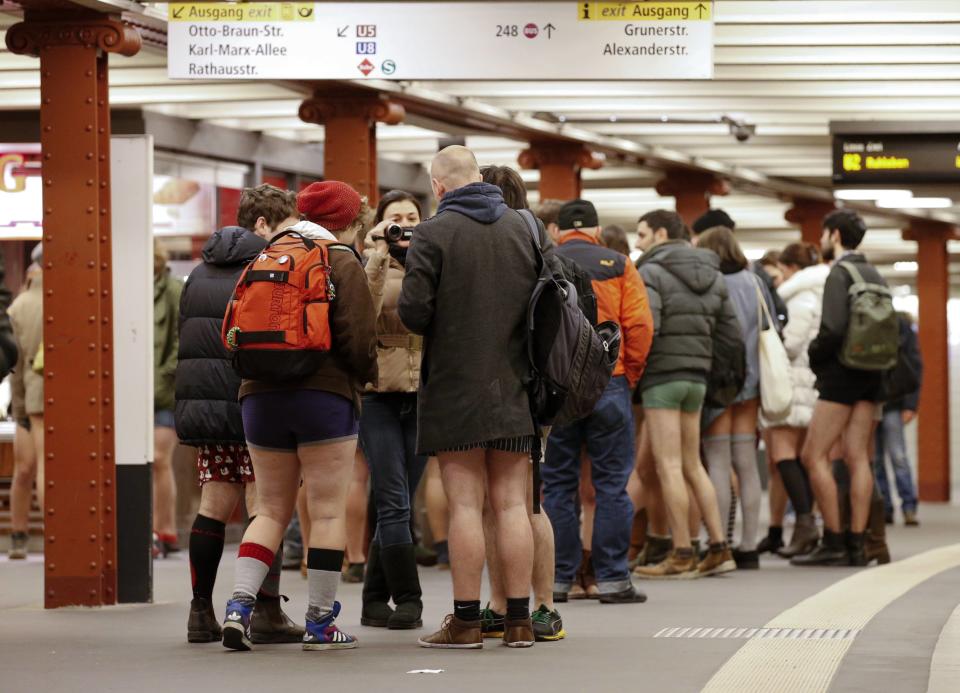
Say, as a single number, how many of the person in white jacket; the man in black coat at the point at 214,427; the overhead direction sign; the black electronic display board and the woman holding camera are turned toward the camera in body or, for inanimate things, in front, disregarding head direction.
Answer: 3

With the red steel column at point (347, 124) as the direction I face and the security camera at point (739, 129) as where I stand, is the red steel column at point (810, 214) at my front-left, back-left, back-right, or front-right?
back-right

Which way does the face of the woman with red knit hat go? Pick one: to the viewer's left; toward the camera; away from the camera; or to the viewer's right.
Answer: away from the camera

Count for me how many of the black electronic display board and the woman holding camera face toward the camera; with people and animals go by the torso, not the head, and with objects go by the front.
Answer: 2

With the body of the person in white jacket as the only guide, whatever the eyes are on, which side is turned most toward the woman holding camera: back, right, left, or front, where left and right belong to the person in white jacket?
left

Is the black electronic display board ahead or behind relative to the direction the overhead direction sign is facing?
behind

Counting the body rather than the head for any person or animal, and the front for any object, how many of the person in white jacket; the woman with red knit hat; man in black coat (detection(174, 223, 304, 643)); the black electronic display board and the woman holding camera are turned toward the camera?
2

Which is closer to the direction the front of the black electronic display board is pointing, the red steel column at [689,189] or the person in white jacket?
the person in white jacket

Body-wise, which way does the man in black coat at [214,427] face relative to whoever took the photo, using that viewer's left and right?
facing away from the viewer and to the right of the viewer

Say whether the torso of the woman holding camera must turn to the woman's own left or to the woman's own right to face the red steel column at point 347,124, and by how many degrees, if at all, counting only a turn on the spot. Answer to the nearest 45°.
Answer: approximately 180°
